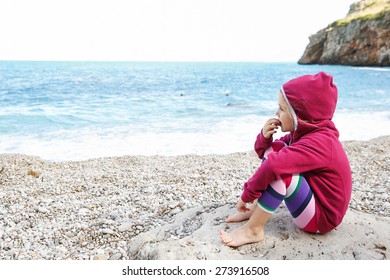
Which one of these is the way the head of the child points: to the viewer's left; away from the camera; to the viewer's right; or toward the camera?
to the viewer's left

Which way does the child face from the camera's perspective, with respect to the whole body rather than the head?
to the viewer's left
